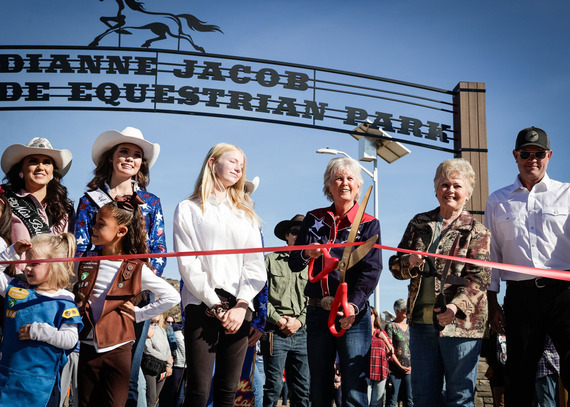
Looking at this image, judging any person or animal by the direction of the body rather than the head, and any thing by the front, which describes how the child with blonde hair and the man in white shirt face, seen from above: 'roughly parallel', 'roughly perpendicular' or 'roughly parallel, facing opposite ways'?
roughly parallel

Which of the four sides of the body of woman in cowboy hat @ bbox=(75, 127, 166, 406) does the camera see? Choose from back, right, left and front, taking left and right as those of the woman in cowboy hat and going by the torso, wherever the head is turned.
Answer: front

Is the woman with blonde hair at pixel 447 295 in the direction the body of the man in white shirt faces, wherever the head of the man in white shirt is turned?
no

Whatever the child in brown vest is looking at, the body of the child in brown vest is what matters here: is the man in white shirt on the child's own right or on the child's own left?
on the child's own left

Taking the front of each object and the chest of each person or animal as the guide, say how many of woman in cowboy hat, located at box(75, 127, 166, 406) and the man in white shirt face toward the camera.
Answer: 2

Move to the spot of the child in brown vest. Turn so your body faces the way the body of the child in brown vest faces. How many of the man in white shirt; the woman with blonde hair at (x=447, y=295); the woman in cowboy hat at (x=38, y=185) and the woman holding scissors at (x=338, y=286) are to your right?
1

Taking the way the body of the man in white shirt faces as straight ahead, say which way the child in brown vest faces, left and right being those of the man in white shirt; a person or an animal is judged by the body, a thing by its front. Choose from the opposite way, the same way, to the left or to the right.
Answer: the same way

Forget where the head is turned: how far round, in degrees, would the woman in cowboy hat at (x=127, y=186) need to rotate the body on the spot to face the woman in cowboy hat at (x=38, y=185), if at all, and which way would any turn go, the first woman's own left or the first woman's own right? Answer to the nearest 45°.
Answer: approximately 135° to the first woman's own right

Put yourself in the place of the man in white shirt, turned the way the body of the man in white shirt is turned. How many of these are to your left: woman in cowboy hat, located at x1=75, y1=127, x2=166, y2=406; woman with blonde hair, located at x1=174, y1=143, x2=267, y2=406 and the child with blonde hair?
0

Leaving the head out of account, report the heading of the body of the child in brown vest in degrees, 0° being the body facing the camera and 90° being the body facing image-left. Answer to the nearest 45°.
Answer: approximately 45°

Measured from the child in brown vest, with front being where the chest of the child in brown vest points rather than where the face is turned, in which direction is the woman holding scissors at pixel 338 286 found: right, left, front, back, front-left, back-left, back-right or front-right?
back-left

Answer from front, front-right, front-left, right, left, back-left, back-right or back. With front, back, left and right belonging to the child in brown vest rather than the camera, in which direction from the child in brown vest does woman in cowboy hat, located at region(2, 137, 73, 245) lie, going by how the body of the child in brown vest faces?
right

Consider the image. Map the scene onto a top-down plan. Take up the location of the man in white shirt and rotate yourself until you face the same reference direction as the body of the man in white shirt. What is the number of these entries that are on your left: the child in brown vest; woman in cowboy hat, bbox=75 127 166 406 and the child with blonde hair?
0

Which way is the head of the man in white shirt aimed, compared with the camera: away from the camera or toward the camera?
toward the camera

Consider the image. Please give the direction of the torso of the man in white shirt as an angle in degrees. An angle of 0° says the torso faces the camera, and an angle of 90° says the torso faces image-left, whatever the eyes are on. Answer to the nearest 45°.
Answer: approximately 0°

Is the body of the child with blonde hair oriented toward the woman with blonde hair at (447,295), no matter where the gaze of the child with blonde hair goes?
no

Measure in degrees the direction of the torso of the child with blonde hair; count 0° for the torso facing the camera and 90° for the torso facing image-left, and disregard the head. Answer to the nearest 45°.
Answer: approximately 45°

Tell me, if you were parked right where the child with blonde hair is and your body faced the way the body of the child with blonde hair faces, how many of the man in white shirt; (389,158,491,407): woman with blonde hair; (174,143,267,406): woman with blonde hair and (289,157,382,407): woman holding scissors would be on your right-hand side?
0
